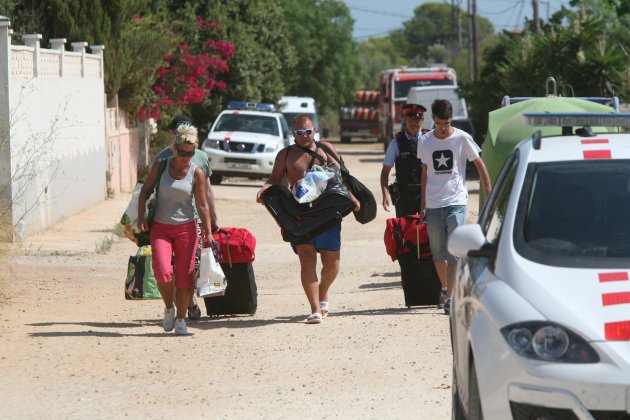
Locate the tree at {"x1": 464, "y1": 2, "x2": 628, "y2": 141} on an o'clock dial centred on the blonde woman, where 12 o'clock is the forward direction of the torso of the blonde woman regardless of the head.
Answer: The tree is roughly at 7 o'clock from the blonde woman.

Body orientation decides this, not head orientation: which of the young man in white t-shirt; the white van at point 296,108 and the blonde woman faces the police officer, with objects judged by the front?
the white van

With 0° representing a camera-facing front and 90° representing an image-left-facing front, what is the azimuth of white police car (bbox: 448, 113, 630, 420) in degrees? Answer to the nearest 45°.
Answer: approximately 315°

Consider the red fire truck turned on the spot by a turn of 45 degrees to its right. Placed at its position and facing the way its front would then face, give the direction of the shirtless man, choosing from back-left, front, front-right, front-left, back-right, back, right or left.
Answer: front-left

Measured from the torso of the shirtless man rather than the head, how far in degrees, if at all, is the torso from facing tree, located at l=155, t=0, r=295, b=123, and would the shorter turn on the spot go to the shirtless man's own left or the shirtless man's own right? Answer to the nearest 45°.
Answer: approximately 180°

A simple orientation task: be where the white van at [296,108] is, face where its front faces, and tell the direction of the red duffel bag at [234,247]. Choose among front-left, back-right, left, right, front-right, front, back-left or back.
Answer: front

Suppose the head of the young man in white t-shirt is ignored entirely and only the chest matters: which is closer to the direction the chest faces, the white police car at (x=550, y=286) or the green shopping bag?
the white police car

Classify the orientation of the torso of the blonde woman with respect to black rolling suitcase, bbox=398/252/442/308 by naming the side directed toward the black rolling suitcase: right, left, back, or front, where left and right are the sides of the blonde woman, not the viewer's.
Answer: left

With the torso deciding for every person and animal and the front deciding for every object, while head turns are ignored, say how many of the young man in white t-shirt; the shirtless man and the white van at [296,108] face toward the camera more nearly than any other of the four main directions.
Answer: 3

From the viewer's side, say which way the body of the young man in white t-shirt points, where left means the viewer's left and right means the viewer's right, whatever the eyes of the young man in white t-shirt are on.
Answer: facing the viewer

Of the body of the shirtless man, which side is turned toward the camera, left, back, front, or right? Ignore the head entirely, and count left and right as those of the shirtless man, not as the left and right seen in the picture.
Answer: front

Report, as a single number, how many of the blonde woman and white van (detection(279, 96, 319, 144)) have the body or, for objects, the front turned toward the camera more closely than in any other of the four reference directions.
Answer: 2

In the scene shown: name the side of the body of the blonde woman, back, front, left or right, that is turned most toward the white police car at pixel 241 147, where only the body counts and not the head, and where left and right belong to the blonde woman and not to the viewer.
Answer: back

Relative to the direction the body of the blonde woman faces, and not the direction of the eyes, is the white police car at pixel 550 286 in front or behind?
in front
